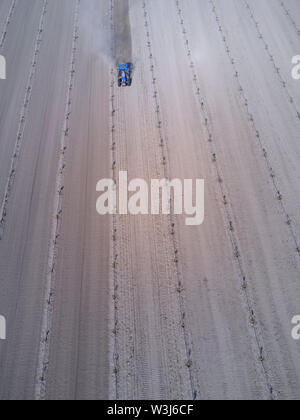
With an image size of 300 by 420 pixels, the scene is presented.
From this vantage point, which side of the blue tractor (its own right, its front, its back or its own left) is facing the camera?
front
